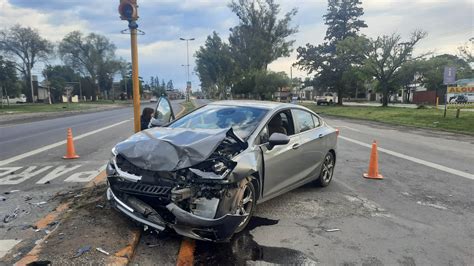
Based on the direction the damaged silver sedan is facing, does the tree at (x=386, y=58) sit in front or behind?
behind

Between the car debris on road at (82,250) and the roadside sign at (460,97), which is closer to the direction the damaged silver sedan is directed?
the car debris on road

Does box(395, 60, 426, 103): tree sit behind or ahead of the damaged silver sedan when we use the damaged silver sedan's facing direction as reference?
behind

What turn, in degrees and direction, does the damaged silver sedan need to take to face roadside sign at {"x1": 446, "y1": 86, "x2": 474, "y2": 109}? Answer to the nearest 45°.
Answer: approximately 180°

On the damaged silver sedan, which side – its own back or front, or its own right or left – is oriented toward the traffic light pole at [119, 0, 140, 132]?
right

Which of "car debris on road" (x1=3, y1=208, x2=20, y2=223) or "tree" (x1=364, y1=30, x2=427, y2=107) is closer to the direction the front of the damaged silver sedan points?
the car debris on road

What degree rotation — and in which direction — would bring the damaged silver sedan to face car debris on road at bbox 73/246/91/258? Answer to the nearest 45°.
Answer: approximately 45° to its right

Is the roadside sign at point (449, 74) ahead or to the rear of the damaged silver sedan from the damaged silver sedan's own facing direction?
to the rear

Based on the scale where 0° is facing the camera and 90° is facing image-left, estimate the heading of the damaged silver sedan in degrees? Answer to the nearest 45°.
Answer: approximately 45°

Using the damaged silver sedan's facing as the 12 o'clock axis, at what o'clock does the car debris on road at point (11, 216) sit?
The car debris on road is roughly at 2 o'clock from the damaged silver sedan.
